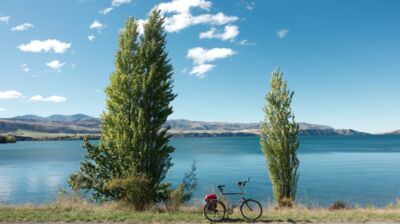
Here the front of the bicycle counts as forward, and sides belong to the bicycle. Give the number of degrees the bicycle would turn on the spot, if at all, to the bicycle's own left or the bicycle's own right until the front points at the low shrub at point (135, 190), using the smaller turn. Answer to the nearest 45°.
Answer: approximately 135° to the bicycle's own left

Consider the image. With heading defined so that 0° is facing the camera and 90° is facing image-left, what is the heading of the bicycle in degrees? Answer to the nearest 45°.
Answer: approximately 270°

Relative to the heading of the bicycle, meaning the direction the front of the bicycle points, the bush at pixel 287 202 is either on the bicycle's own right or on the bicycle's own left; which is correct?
on the bicycle's own left

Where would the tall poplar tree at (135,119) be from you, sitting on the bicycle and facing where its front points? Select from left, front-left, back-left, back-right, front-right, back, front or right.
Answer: back-left

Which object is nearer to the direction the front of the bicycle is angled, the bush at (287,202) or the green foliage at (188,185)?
the bush

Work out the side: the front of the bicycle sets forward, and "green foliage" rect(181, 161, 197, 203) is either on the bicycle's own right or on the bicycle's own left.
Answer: on the bicycle's own left

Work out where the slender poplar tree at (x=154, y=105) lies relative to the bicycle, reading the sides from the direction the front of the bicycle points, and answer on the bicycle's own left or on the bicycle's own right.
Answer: on the bicycle's own left

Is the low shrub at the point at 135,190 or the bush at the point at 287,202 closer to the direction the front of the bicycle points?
the bush
